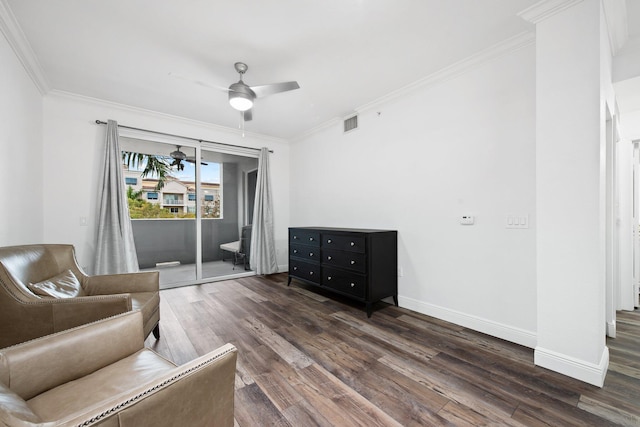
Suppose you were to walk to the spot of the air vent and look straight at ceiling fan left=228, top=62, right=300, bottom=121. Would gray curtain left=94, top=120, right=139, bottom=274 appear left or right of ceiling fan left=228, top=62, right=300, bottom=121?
right

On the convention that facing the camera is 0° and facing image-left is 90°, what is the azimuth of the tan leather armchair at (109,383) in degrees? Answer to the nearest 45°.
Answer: approximately 225°

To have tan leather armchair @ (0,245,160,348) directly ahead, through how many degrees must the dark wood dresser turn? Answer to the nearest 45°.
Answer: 0° — it already faces it
